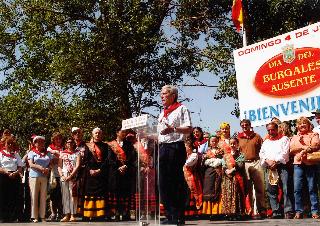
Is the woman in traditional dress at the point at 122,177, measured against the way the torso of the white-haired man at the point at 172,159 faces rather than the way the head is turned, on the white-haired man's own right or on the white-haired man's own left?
on the white-haired man's own right

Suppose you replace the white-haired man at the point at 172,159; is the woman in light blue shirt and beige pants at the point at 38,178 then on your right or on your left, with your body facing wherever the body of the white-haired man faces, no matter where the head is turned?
on your right

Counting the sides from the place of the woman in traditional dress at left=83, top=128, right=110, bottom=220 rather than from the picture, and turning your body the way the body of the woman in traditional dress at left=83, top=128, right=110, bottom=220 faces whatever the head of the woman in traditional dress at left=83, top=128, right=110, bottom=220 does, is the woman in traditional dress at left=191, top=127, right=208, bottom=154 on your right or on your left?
on your left

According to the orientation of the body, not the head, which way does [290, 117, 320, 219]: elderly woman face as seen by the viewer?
toward the camera

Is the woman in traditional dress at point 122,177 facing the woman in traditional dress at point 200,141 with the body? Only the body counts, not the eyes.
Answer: no

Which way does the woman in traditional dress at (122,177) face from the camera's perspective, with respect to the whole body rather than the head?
toward the camera

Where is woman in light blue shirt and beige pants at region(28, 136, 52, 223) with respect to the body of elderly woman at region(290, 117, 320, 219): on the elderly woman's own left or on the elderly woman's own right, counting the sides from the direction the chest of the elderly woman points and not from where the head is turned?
on the elderly woman's own right

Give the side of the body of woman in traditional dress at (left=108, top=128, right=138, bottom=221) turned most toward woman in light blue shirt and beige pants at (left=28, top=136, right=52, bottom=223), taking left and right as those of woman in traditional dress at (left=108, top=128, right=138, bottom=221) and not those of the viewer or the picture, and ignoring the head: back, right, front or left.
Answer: right

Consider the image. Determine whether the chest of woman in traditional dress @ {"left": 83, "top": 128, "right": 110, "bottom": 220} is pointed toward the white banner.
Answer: no

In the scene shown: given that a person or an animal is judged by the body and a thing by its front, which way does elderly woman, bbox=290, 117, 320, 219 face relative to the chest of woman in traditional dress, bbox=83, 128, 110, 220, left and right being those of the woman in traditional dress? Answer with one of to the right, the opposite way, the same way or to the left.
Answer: the same way

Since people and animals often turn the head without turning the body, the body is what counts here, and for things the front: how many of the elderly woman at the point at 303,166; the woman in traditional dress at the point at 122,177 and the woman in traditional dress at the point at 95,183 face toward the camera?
3

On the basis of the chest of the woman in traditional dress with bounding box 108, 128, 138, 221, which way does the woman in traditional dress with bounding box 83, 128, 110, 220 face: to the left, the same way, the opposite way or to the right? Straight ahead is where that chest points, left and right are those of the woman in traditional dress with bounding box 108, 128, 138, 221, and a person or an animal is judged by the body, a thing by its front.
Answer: the same way

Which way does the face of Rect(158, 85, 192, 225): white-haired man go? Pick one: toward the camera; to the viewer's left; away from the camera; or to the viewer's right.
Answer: to the viewer's left

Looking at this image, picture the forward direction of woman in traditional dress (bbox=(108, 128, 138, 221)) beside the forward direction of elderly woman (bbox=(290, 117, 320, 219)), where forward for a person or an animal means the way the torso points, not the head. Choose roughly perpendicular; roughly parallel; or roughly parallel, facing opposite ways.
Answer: roughly parallel
